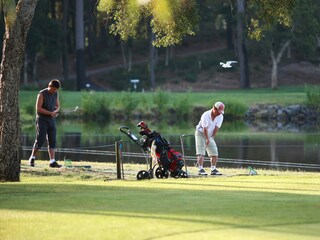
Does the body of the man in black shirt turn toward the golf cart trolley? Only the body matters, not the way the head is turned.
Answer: yes

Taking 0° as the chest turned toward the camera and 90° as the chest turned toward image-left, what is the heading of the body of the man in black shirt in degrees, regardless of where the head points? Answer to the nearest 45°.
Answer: approximately 315°

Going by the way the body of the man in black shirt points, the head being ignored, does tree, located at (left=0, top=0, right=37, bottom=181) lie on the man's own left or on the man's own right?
on the man's own right

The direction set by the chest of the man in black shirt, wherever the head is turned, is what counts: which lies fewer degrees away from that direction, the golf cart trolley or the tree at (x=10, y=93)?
the golf cart trolley
